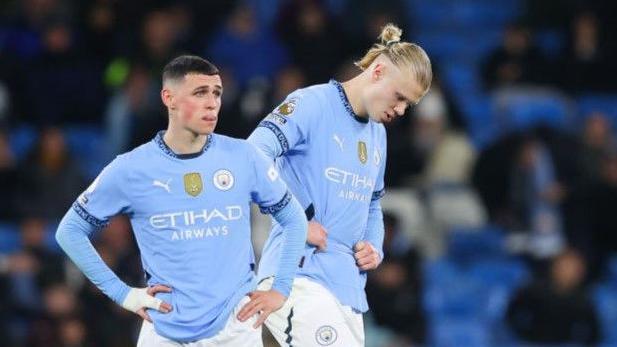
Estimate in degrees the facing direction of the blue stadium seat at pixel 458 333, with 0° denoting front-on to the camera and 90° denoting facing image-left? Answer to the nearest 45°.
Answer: approximately 0°

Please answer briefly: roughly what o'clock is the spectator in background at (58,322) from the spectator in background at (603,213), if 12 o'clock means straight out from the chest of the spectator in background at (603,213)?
the spectator in background at (58,322) is roughly at 2 o'clock from the spectator in background at (603,213).

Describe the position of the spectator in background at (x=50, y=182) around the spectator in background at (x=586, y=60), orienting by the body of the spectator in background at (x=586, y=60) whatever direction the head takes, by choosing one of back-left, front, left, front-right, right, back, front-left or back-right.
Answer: front-right

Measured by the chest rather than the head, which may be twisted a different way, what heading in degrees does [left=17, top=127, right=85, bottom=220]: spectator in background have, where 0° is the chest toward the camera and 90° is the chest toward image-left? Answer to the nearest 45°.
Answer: approximately 0°
